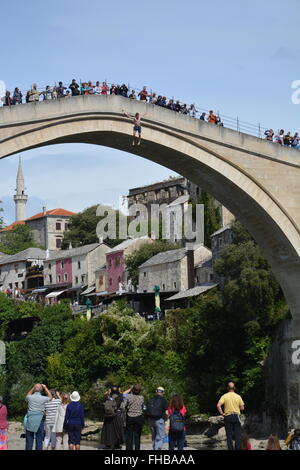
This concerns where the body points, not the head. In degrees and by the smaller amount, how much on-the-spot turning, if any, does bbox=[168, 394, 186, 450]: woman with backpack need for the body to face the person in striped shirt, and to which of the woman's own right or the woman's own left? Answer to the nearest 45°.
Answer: approximately 90° to the woman's own left

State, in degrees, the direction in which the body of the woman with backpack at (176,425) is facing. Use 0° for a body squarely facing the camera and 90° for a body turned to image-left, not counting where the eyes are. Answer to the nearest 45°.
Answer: approximately 180°

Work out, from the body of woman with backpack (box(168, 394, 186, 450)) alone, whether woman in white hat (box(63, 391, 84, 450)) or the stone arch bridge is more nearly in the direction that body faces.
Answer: the stone arch bridge

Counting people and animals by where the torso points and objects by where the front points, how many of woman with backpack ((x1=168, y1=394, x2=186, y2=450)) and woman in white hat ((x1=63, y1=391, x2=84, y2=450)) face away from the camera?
2

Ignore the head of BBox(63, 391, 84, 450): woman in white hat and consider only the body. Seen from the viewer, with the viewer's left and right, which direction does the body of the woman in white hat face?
facing away from the viewer

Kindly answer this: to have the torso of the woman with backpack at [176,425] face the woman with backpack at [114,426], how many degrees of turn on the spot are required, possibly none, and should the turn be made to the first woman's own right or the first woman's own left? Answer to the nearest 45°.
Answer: approximately 45° to the first woman's own left

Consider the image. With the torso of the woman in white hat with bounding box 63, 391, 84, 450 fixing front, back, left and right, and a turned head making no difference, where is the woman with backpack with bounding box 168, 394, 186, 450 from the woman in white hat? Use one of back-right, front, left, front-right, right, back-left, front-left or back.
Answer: right

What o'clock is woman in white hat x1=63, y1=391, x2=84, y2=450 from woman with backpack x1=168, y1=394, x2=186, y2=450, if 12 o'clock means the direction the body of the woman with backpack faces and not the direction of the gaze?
The woman in white hat is roughly at 9 o'clock from the woman with backpack.

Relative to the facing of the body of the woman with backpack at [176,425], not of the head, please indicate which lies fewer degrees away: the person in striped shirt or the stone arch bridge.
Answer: the stone arch bridge

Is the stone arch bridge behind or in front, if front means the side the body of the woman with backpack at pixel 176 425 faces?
in front
